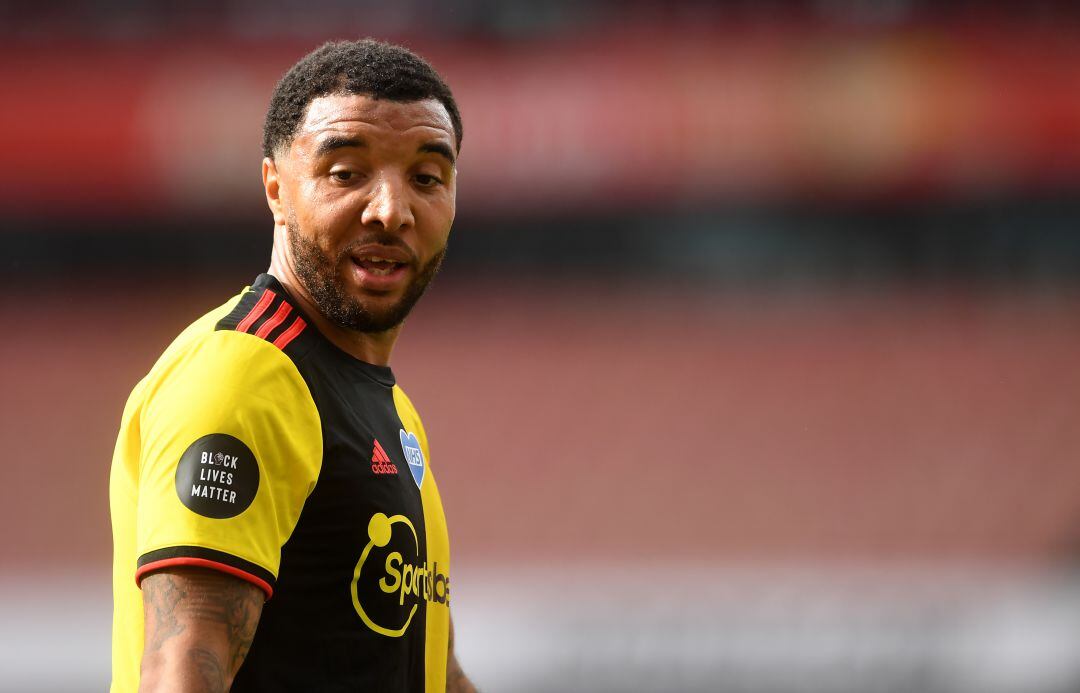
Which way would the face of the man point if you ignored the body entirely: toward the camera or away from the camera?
toward the camera

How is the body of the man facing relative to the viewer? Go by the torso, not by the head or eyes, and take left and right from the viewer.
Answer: facing the viewer and to the right of the viewer
